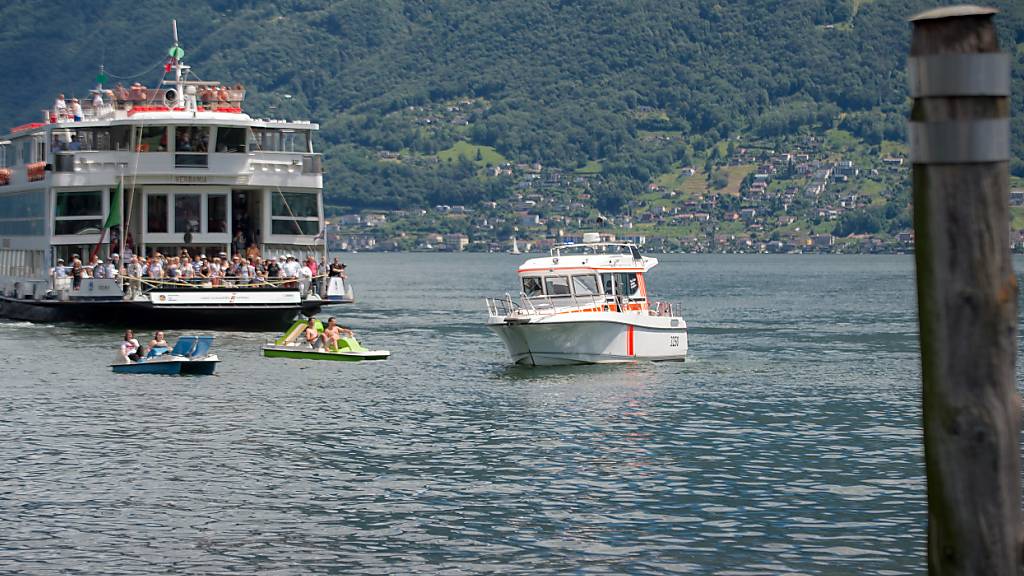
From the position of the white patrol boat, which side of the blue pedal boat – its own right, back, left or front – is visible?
back

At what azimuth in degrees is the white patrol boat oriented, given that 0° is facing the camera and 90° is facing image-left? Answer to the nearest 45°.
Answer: approximately 45°

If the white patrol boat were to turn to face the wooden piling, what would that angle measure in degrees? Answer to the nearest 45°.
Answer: approximately 45° to its left

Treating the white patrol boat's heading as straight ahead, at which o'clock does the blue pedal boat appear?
The blue pedal boat is roughly at 1 o'clock from the white patrol boat.

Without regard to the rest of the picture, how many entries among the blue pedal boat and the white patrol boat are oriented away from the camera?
0

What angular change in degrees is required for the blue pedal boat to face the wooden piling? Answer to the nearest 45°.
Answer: approximately 90° to its left

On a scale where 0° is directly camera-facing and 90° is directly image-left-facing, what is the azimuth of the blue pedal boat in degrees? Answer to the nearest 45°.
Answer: approximately 90°
